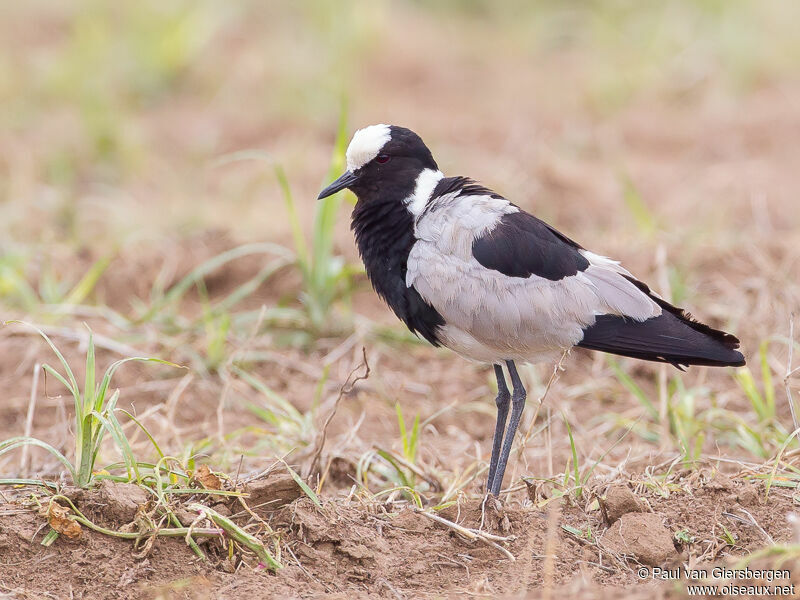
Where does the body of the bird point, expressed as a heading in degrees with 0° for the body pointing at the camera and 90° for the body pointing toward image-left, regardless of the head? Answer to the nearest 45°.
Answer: approximately 90°
